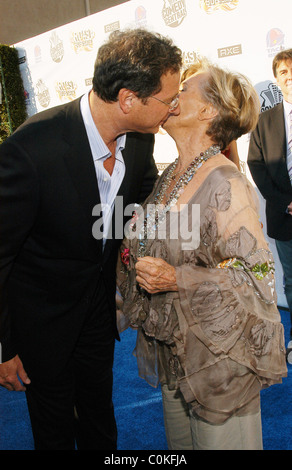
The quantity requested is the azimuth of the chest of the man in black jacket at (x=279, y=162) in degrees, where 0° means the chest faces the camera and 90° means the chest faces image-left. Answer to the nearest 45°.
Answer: approximately 0°

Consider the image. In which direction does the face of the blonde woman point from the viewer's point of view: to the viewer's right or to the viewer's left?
to the viewer's left

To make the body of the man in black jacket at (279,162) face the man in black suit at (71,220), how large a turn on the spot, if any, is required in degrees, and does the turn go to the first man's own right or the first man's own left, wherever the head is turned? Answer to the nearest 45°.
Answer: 0° — they already face them

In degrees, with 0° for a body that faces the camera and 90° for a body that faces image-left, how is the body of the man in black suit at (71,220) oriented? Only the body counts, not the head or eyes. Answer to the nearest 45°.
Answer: approximately 315°

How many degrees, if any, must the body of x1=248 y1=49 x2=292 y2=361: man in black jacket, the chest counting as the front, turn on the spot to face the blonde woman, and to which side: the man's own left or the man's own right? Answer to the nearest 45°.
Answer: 0° — they already face them

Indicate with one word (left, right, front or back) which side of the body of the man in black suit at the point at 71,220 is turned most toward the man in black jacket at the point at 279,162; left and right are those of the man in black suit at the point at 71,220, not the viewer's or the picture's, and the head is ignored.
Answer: left
